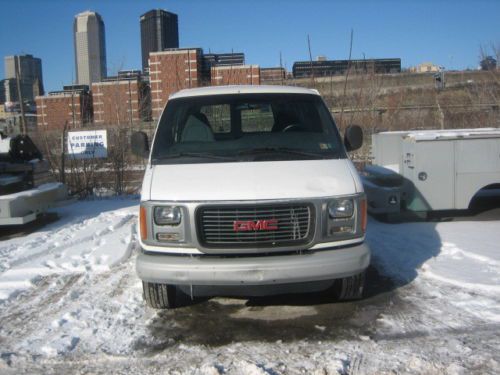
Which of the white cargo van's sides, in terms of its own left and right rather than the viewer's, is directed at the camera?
front

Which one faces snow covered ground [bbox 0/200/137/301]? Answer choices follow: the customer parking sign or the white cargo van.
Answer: the customer parking sign

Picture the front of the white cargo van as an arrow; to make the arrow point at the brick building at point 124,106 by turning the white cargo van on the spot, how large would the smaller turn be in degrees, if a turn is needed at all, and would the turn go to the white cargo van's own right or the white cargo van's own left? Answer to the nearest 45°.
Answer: approximately 180°

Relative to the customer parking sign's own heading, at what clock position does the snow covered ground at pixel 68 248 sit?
The snow covered ground is roughly at 12 o'clock from the customer parking sign.

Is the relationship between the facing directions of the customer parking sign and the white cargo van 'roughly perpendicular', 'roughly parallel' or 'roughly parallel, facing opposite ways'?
roughly parallel

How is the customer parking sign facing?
toward the camera

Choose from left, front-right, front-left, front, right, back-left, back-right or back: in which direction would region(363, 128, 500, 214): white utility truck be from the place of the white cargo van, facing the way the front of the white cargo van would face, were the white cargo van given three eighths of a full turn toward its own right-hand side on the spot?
right

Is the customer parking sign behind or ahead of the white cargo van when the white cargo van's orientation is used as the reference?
behind

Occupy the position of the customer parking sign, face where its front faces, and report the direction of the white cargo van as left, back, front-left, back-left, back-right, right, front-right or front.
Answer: front

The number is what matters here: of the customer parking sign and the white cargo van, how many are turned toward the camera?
2

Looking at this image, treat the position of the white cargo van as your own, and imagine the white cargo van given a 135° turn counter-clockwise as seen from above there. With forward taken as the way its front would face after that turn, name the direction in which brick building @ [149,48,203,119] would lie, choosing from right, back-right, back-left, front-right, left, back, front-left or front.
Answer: front-left

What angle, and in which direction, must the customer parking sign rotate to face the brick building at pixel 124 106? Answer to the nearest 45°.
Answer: approximately 180°
